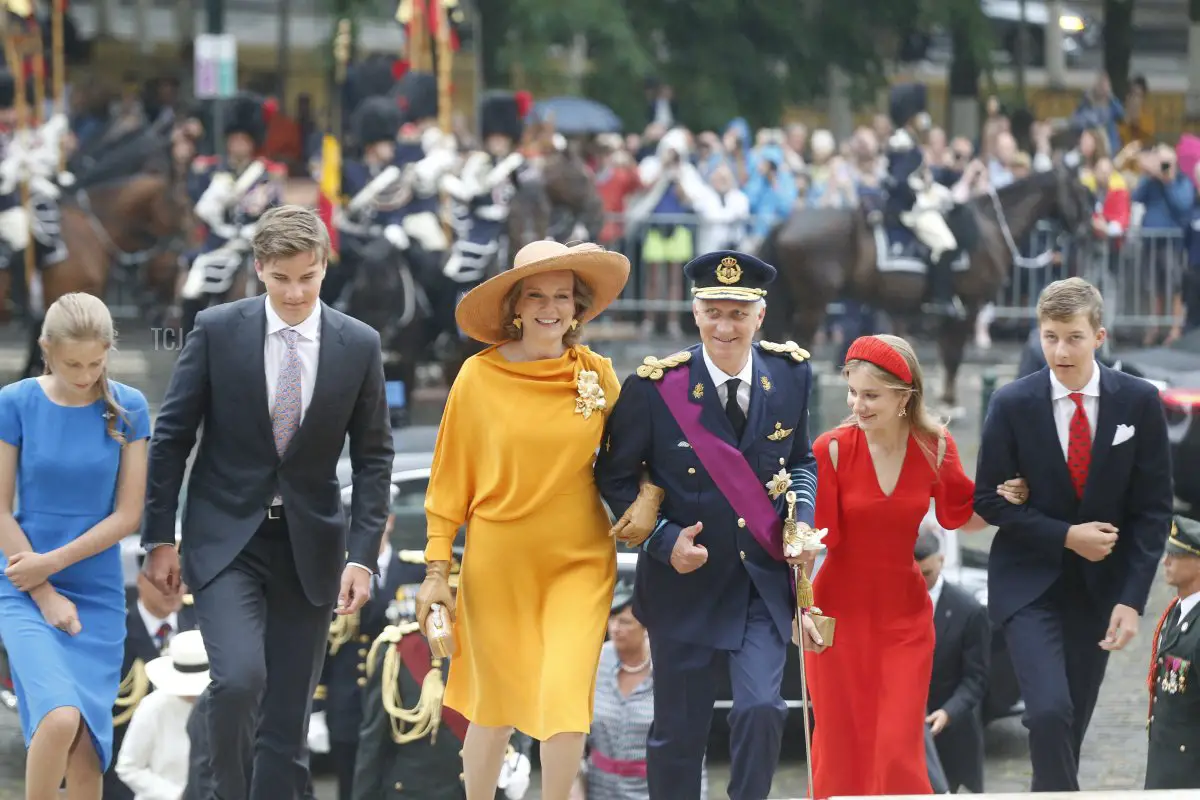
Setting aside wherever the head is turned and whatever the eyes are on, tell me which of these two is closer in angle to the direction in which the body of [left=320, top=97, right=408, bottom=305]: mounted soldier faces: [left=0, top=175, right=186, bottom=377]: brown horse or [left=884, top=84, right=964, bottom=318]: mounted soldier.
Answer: the mounted soldier

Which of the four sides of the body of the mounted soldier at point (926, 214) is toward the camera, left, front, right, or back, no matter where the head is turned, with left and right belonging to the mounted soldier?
right

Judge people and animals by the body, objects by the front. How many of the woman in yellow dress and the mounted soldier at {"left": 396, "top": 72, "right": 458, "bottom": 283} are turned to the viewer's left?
1

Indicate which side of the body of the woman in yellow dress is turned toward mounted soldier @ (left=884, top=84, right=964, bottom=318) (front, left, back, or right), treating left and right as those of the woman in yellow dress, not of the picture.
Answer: back

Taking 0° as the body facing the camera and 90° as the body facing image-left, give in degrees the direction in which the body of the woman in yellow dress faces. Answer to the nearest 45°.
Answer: approximately 0°
